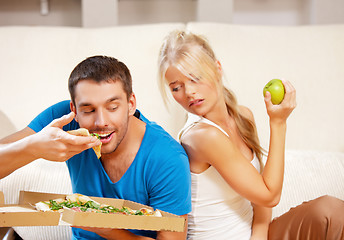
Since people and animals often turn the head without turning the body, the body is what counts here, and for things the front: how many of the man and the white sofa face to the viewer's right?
0

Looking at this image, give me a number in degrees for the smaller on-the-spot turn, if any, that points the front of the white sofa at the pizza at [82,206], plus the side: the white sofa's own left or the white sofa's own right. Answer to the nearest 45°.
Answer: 0° — it already faces it

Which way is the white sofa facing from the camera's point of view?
toward the camera

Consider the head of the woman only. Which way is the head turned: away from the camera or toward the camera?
toward the camera

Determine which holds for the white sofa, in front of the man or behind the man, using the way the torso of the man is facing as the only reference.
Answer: behind

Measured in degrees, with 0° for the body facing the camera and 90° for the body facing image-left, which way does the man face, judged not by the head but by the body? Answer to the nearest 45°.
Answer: approximately 45°
